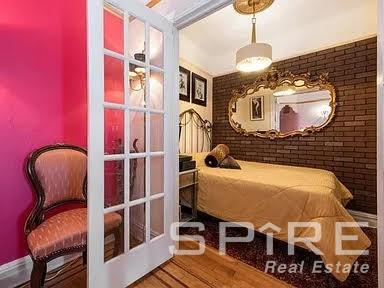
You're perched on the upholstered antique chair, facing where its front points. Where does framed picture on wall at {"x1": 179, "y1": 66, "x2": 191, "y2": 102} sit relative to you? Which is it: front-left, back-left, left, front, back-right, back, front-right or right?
left

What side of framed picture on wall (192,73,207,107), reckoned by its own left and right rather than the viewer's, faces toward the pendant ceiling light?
front

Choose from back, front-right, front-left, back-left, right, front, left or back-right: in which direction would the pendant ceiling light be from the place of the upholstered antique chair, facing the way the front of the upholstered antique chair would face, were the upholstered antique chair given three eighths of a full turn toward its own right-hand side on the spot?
back

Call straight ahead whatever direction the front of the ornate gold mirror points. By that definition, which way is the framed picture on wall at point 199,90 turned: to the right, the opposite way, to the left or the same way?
to the left

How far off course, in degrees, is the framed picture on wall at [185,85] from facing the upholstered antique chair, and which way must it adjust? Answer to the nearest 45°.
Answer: approximately 90° to its right

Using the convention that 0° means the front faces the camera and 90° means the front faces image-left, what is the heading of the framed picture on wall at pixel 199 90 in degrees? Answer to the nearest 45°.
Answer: approximately 315°

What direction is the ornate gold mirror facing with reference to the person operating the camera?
facing the viewer and to the left of the viewer

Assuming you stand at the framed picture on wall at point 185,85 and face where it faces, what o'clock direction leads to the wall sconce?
The wall sconce is roughly at 2 o'clock from the framed picture on wall.

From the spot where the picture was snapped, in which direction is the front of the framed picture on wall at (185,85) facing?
facing the viewer and to the right of the viewer

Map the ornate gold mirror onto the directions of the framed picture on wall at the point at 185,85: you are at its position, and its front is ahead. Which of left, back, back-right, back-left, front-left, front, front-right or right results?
front-left

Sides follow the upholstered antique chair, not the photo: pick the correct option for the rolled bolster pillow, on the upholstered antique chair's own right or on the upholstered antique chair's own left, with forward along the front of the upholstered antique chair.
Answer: on the upholstered antique chair's own left
